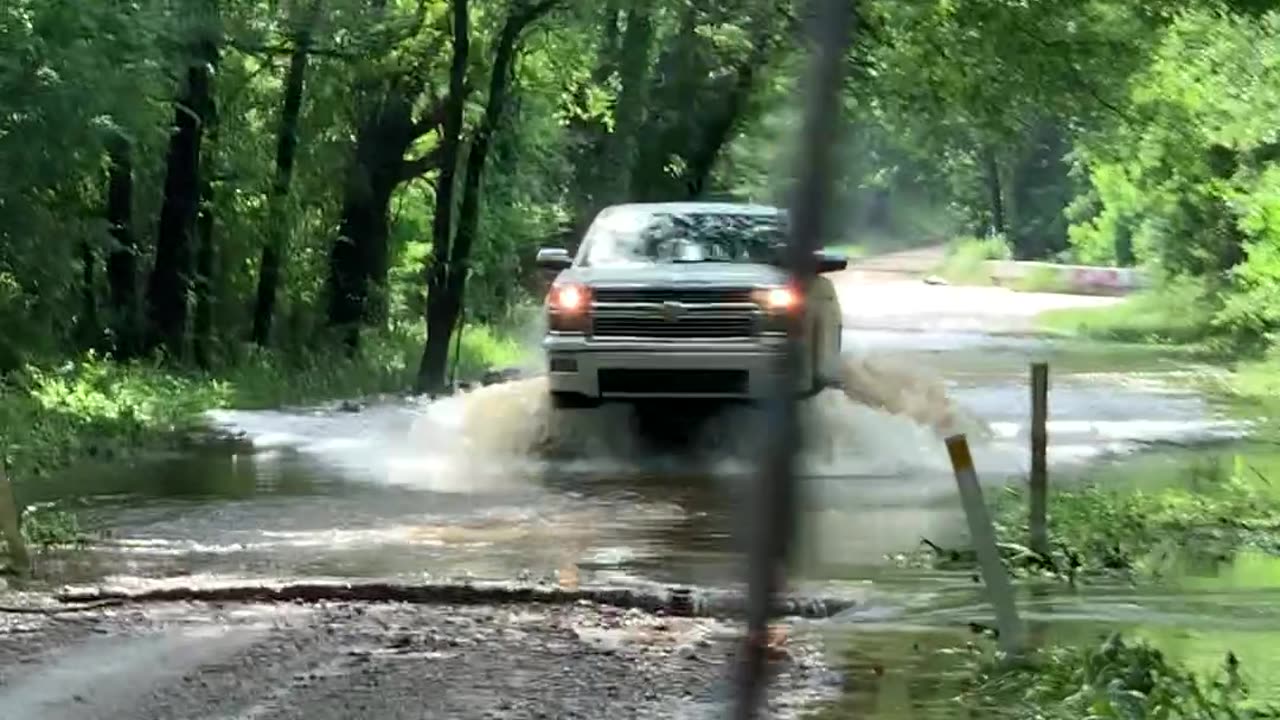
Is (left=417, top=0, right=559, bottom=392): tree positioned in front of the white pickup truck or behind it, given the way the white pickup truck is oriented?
behind

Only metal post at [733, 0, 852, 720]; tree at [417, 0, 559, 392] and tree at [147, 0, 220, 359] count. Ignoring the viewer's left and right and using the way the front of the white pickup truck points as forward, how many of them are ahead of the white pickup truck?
1

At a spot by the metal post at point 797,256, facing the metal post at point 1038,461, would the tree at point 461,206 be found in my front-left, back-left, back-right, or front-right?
front-left

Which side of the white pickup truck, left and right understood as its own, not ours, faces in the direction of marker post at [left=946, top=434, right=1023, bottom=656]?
front

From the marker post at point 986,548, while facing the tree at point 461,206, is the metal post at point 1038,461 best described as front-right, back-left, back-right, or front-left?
front-right

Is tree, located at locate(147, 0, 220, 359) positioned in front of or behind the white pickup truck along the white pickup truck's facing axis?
behind

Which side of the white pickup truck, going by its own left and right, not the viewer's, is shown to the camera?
front

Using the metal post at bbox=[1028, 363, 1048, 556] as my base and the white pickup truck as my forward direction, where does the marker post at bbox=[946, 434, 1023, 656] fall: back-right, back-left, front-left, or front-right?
back-left

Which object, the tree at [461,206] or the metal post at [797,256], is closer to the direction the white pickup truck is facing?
the metal post

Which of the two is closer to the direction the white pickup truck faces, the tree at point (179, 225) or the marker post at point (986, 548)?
the marker post

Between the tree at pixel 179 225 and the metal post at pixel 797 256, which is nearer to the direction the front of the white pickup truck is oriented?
the metal post

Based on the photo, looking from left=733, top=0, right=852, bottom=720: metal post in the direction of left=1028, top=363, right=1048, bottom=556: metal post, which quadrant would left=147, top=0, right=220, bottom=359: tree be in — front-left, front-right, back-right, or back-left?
front-left

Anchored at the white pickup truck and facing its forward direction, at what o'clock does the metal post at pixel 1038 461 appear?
The metal post is roughly at 11 o'clock from the white pickup truck.

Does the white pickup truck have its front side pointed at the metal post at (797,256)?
yes

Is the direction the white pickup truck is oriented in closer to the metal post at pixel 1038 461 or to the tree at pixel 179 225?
the metal post
